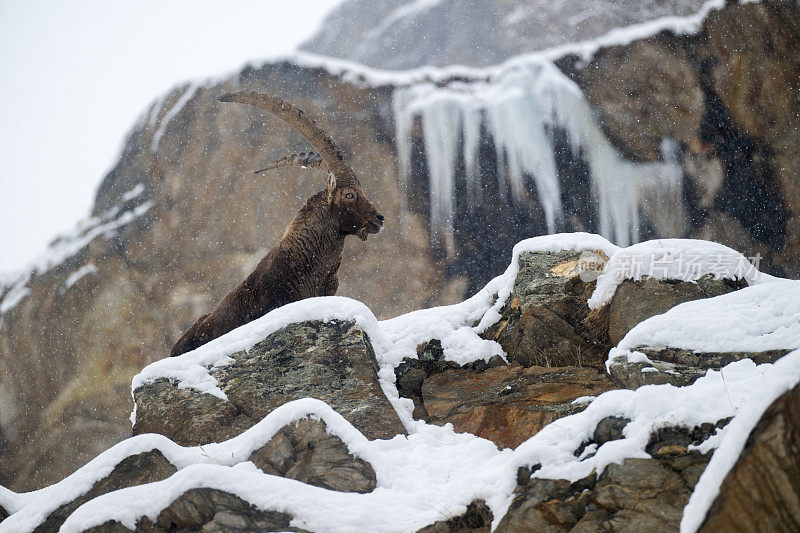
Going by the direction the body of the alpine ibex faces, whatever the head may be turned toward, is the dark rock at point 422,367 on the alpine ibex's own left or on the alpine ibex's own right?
on the alpine ibex's own right

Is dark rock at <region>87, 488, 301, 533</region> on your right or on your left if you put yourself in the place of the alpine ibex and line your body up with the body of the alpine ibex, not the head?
on your right

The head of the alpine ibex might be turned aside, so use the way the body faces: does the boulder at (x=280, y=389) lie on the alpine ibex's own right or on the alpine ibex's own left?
on the alpine ibex's own right

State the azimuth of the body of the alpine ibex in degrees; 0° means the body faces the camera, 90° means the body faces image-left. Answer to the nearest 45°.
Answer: approximately 270°

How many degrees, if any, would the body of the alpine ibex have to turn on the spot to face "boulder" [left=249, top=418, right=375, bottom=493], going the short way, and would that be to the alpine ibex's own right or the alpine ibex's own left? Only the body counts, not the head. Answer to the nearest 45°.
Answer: approximately 90° to the alpine ibex's own right

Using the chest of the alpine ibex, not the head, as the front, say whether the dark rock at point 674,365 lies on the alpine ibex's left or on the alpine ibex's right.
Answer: on the alpine ibex's right

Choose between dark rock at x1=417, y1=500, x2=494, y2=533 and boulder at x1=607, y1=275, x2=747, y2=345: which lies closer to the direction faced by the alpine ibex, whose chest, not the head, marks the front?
the boulder

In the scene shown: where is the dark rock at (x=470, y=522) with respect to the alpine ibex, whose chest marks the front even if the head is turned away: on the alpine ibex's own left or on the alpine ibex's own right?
on the alpine ibex's own right

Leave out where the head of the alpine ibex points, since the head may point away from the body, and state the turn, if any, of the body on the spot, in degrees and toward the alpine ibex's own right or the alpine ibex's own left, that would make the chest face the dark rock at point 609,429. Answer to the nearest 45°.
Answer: approximately 90° to the alpine ibex's own right
